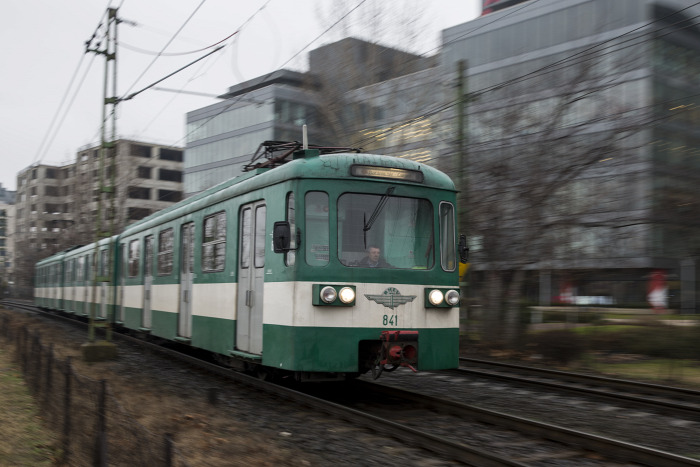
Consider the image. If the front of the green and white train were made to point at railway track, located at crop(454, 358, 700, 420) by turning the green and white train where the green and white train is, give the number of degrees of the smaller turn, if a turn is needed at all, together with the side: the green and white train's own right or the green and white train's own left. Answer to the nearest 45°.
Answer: approximately 45° to the green and white train's own left

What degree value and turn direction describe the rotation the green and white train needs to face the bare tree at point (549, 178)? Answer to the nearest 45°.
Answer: approximately 90° to its left

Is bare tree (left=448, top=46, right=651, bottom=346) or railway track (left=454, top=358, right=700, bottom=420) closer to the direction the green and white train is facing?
the railway track

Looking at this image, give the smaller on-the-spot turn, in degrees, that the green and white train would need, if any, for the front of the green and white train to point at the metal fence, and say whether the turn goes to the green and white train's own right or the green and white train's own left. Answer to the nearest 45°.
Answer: approximately 90° to the green and white train's own right

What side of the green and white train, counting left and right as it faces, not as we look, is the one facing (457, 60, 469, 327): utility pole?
left

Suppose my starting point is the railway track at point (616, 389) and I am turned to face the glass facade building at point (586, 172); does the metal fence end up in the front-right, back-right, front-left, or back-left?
back-left

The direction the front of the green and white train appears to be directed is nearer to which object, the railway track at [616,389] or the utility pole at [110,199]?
the railway track

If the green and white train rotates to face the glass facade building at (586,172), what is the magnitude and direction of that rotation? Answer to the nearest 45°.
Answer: approximately 90° to its left

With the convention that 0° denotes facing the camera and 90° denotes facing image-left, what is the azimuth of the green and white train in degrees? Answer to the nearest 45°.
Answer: approximately 315°
